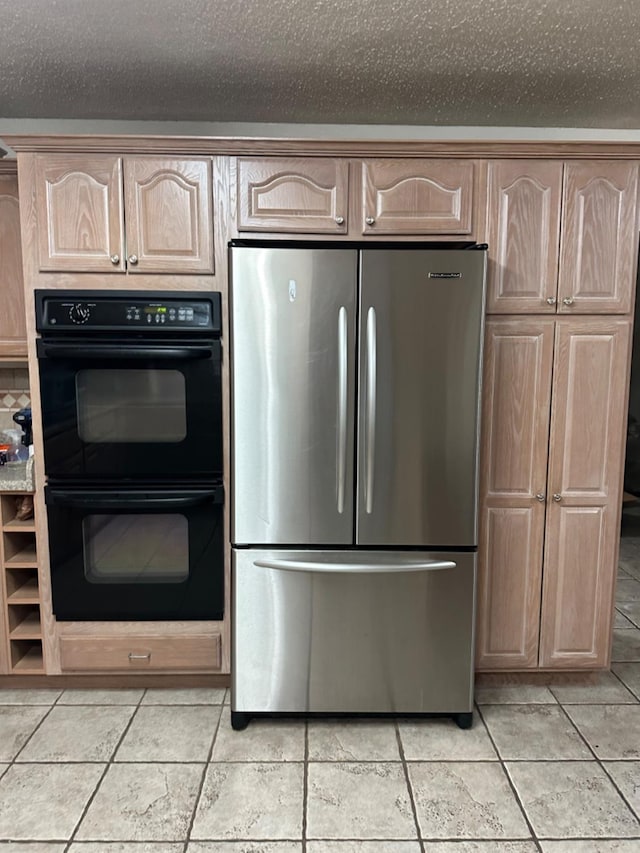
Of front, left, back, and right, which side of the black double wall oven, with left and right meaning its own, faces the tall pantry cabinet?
left

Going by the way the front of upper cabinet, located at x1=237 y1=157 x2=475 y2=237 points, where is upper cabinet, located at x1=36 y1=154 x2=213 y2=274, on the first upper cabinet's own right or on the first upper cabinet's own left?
on the first upper cabinet's own right

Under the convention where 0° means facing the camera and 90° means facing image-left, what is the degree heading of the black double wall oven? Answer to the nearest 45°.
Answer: approximately 0°

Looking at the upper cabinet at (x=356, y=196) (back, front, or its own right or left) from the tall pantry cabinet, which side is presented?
left

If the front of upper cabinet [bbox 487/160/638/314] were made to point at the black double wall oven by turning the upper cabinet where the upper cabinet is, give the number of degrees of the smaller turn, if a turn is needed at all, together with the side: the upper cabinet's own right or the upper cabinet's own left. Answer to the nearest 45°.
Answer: approximately 45° to the upper cabinet's own right
